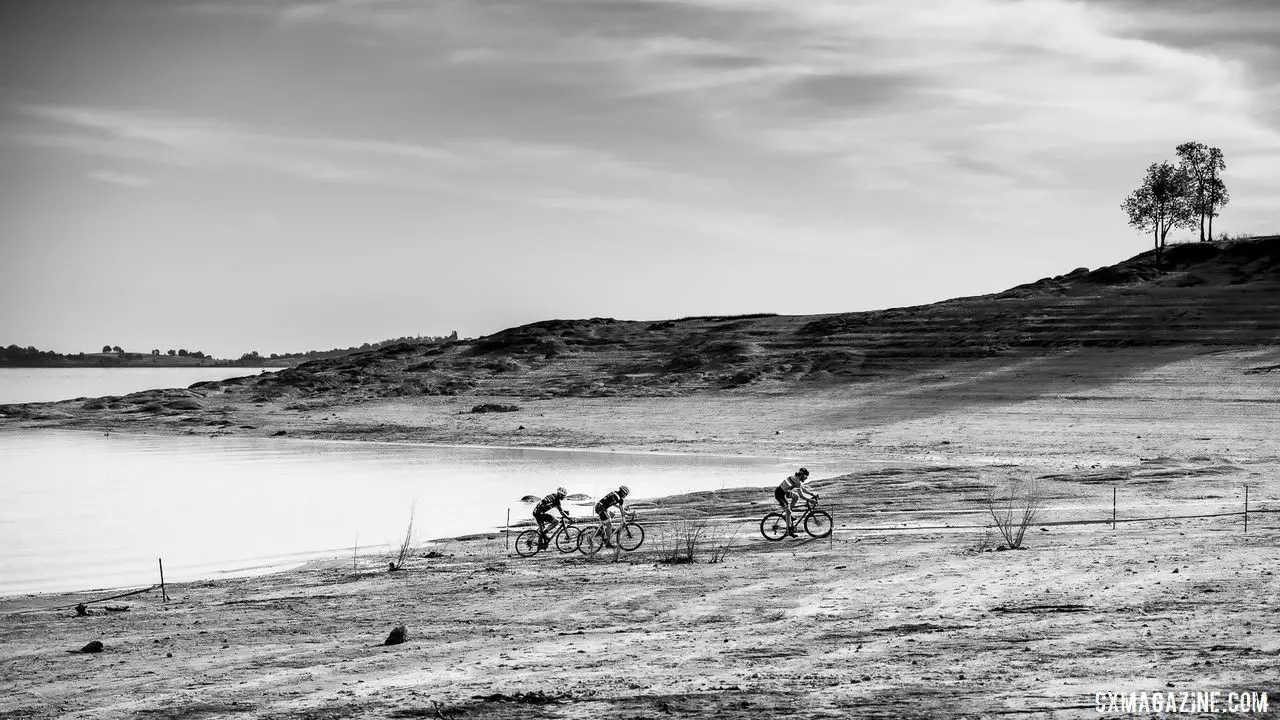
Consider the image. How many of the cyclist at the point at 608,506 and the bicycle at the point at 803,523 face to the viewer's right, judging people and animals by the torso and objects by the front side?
2

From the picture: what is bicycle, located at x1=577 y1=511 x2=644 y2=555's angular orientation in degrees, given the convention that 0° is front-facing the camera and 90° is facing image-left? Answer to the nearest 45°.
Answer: approximately 270°

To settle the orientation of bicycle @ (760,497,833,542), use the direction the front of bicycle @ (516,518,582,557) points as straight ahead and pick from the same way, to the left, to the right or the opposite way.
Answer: the same way

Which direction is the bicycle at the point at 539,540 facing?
to the viewer's right

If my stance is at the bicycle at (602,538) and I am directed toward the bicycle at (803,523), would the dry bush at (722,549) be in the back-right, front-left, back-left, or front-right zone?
front-right

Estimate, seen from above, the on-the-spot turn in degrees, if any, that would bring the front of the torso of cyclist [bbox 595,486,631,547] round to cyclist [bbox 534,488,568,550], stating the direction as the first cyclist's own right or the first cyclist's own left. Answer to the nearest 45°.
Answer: approximately 135° to the first cyclist's own left

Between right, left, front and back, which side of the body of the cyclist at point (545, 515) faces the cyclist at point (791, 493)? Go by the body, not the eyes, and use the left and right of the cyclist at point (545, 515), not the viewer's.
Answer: front

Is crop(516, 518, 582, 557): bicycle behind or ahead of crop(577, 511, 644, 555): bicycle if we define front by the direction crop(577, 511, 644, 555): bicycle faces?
behind

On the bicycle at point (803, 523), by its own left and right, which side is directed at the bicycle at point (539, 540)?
back

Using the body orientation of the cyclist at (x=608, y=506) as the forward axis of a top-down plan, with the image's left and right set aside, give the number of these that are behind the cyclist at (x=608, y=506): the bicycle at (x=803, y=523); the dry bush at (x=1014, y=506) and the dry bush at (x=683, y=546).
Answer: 0

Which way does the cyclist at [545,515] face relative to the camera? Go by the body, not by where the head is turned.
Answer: to the viewer's right

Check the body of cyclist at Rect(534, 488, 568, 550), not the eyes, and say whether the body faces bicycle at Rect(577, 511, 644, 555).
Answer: yes

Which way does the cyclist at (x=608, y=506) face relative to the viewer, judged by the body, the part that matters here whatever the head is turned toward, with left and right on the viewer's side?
facing to the right of the viewer

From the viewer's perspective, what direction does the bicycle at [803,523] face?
to the viewer's right

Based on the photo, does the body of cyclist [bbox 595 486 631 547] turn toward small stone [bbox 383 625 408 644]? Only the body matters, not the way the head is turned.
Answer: no

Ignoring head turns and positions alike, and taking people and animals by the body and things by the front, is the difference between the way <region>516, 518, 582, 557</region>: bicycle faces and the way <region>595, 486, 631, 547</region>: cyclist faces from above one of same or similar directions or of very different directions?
same or similar directions

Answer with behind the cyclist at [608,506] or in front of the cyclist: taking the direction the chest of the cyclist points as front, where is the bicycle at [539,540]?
behind

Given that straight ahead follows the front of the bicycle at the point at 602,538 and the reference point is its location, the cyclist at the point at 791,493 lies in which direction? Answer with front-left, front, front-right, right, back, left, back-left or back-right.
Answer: front

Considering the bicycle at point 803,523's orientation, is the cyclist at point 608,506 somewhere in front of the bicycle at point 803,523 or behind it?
behind

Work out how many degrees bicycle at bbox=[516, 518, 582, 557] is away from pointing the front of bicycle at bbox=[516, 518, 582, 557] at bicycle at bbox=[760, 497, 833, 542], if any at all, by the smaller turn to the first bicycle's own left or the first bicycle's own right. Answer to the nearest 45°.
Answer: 0° — it already faces it
